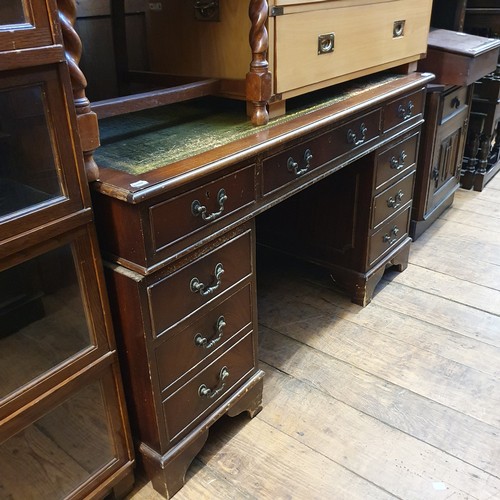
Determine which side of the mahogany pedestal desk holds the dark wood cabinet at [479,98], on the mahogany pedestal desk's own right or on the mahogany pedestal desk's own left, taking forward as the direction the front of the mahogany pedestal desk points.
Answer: on the mahogany pedestal desk's own left

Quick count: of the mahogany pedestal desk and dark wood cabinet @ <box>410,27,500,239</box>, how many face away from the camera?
0

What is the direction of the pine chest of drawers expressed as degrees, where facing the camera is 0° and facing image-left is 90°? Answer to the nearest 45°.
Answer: approximately 315°

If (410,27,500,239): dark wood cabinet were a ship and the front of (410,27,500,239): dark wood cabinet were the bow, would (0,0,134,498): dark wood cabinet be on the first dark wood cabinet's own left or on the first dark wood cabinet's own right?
on the first dark wood cabinet's own right

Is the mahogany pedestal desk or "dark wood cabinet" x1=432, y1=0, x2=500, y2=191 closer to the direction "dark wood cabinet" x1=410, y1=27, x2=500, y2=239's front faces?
the mahogany pedestal desk

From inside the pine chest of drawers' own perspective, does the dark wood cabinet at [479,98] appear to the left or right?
on its left

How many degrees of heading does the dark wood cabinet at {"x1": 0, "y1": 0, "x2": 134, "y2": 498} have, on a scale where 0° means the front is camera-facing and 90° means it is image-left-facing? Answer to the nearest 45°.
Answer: approximately 315°

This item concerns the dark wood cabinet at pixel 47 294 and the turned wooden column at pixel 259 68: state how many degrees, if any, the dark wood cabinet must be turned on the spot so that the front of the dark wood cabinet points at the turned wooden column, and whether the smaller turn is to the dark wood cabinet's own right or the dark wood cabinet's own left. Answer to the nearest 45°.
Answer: approximately 90° to the dark wood cabinet's own left

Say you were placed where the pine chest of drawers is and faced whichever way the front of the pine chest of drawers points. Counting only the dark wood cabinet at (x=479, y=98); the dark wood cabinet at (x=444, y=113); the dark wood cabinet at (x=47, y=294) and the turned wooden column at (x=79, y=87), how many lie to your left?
2

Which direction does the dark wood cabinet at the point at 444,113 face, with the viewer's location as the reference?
facing the viewer and to the right of the viewer

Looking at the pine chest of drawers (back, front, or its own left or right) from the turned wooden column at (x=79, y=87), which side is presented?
right

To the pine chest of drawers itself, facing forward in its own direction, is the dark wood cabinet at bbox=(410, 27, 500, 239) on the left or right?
on its left
